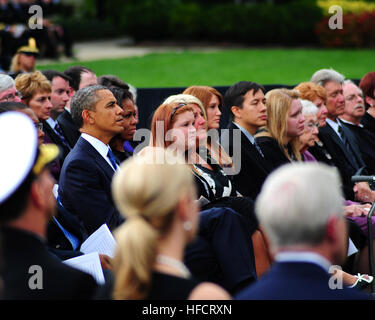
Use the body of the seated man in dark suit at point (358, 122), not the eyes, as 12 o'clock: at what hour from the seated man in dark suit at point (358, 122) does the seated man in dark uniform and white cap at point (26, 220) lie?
the seated man in dark uniform and white cap at point (26, 220) is roughly at 2 o'clock from the seated man in dark suit at point (358, 122).

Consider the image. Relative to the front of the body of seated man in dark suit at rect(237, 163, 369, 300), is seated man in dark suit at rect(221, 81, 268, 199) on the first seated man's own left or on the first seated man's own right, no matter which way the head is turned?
on the first seated man's own left

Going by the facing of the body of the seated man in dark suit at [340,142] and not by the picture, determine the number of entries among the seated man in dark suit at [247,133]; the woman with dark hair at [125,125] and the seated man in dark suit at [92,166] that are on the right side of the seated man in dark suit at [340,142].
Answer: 3

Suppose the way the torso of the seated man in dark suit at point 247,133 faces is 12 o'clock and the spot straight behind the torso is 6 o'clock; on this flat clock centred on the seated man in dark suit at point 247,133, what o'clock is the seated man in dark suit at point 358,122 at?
the seated man in dark suit at point 358,122 is roughly at 9 o'clock from the seated man in dark suit at point 247,133.

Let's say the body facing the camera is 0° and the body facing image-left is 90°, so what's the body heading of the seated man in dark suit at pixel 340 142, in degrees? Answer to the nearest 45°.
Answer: approximately 315°

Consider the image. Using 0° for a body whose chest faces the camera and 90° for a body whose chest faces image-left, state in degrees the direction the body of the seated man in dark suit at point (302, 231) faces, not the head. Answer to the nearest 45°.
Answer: approximately 225°

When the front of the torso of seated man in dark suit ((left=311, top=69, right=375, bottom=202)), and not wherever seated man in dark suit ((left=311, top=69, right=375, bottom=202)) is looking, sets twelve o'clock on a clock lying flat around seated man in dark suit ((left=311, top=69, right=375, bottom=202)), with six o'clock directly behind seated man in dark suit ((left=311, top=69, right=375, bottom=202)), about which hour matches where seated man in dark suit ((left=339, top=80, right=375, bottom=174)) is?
seated man in dark suit ((left=339, top=80, right=375, bottom=174)) is roughly at 8 o'clock from seated man in dark suit ((left=311, top=69, right=375, bottom=202)).

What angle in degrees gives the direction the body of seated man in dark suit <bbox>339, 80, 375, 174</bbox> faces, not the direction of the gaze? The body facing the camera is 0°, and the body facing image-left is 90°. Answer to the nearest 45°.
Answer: approximately 315°

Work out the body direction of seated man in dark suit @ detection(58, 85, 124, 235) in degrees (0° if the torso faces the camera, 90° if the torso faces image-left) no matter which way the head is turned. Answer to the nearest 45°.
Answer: approximately 270°

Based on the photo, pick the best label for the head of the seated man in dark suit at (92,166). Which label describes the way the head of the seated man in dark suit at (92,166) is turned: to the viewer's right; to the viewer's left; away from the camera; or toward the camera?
to the viewer's right

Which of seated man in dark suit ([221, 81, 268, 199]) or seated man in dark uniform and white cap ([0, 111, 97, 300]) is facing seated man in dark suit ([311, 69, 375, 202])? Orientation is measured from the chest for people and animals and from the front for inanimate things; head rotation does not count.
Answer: seated man in dark uniform and white cap ([0, 111, 97, 300])
